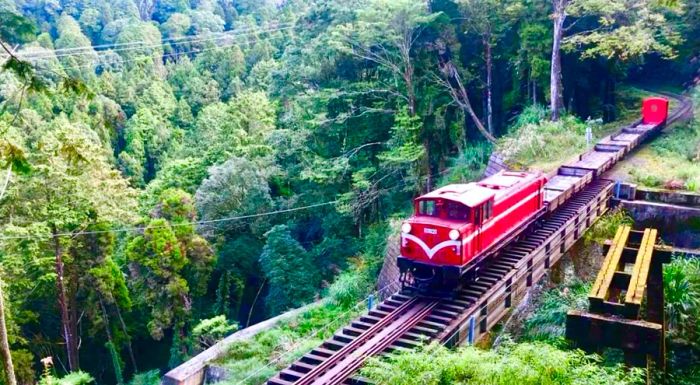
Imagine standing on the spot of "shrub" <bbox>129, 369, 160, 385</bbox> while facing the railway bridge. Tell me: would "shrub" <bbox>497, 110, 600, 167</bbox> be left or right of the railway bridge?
left

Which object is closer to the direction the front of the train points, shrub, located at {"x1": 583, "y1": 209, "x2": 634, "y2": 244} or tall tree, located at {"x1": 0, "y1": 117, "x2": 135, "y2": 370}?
the tall tree

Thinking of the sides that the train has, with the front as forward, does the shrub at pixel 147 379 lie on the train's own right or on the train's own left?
on the train's own right

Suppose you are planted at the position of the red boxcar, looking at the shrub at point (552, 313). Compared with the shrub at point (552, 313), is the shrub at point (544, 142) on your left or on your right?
right

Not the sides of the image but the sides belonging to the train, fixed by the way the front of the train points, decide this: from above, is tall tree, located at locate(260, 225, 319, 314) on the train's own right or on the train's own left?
on the train's own right

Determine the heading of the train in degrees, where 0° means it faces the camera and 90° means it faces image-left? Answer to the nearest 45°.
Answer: approximately 45°

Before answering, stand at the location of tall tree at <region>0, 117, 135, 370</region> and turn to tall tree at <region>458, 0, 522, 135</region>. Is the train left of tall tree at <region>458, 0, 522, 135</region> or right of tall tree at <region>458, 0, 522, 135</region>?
right

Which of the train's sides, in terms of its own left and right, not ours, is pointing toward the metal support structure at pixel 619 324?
left

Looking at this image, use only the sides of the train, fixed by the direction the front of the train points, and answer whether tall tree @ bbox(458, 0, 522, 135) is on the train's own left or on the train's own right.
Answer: on the train's own right

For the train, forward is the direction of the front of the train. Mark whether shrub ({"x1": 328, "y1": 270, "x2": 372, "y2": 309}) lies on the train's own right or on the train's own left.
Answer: on the train's own right

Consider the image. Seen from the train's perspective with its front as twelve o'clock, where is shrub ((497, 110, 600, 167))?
The shrub is roughly at 5 o'clock from the train.

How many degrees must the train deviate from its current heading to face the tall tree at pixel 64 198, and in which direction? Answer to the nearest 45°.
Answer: approximately 45° to its right
